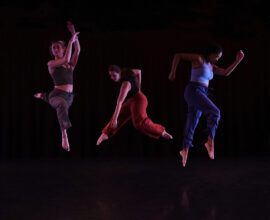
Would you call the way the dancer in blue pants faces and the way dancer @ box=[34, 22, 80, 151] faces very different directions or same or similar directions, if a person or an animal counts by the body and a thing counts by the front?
same or similar directions

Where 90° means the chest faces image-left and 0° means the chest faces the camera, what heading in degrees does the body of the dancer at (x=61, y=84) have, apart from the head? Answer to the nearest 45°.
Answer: approximately 315°

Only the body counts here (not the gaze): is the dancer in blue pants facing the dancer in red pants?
no

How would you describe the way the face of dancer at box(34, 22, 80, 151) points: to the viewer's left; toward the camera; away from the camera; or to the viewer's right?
toward the camera

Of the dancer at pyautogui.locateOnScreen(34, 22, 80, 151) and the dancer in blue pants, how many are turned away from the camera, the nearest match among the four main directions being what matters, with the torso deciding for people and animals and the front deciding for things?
0

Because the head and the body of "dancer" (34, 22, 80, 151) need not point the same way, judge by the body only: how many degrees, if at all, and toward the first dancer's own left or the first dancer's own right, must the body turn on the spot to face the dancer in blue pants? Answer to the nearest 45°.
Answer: approximately 45° to the first dancer's own left

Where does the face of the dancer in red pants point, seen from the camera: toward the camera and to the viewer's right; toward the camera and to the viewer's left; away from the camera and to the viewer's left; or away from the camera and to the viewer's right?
toward the camera and to the viewer's left

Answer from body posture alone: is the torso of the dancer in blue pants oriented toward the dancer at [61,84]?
no
